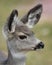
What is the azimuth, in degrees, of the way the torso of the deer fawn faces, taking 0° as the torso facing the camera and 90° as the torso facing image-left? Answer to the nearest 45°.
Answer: approximately 270°
